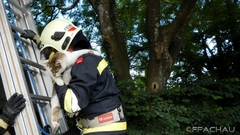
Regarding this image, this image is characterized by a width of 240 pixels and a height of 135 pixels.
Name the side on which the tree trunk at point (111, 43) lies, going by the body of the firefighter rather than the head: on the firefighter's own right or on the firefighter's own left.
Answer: on the firefighter's own right

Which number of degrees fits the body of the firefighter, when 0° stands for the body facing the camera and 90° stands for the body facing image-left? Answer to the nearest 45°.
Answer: approximately 90°
